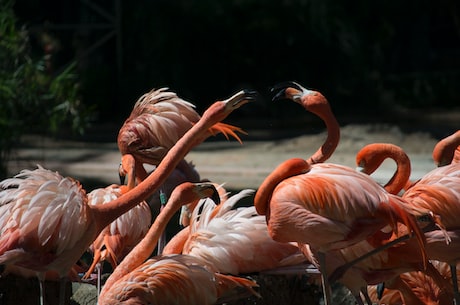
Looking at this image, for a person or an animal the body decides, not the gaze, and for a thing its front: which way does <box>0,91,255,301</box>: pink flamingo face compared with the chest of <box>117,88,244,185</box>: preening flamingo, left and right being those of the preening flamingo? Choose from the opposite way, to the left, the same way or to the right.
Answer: the opposite way

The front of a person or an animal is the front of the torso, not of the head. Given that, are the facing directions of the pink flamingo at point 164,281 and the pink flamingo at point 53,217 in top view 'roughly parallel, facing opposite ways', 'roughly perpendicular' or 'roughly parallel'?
roughly parallel, facing opposite ways

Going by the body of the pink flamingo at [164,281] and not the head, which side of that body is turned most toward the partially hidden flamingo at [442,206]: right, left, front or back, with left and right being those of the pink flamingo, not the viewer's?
back

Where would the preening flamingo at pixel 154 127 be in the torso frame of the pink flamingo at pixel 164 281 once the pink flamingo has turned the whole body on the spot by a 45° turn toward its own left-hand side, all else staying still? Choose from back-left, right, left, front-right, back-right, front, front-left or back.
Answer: back-right

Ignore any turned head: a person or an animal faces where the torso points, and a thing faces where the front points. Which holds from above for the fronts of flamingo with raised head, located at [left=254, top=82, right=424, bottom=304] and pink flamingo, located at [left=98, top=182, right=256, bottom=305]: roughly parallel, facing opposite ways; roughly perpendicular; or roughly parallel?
roughly parallel

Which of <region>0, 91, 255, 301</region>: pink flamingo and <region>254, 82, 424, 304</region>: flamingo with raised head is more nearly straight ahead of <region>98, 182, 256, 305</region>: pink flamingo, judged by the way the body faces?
the pink flamingo

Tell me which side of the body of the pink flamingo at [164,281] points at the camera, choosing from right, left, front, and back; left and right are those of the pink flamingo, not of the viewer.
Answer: left
